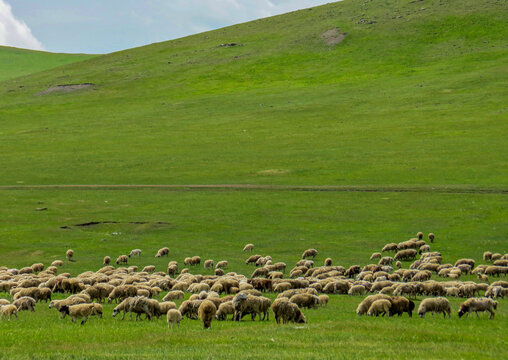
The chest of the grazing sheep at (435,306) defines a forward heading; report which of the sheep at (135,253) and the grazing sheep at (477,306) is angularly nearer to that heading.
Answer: the sheep

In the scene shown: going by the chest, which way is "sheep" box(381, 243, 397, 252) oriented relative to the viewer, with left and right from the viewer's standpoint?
facing to the left of the viewer

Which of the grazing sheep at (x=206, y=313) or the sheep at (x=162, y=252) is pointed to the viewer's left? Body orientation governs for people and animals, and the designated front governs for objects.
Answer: the sheep

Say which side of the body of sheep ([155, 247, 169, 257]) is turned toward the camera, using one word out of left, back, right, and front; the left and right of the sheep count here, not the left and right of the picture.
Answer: left

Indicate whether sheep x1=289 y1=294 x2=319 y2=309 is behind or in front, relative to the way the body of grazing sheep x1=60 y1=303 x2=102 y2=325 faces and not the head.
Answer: behind

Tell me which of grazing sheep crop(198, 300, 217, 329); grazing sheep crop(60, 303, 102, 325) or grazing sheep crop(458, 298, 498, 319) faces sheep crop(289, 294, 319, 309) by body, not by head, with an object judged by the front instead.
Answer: grazing sheep crop(458, 298, 498, 319)

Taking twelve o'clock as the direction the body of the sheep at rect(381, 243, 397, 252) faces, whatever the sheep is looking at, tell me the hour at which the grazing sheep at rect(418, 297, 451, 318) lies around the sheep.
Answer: The grazing sheep is roughly at 9 o'clock from the sheep.

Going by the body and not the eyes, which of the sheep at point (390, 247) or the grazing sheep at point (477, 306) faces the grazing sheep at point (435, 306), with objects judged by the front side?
the grazing sheep at point (477, 306)

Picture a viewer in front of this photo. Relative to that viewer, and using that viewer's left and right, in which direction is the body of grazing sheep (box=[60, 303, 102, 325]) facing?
facing to the left of the viewer

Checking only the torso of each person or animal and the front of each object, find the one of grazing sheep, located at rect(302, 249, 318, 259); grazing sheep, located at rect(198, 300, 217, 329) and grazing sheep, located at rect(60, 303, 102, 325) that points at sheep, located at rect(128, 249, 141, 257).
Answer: grazing sheep, located at rect(302, 249, 318, 259)

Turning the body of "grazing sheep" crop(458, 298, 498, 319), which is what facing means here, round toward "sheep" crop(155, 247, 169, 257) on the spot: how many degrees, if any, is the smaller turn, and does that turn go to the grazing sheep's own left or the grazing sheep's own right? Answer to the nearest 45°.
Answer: approximately 45° to the grazing sheep's own right

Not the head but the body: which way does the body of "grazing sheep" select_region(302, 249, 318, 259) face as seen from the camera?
to the viewer's left

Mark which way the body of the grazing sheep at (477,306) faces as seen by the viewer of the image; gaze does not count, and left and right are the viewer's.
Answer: facing to the left of the viewer

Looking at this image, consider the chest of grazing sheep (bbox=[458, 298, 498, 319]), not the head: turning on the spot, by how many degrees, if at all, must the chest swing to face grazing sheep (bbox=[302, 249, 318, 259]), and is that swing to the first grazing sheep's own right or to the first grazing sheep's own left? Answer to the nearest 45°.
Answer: approximately 45° to the first grazing sheep's own right

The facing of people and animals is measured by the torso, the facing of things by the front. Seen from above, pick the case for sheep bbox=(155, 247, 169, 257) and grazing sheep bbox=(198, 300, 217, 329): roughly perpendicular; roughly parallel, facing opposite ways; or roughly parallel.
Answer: roughly perpendicular
